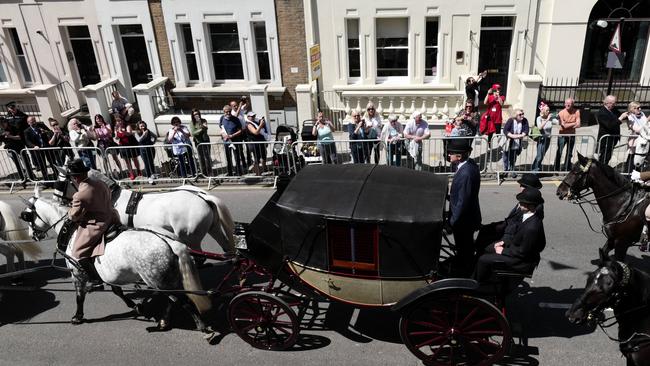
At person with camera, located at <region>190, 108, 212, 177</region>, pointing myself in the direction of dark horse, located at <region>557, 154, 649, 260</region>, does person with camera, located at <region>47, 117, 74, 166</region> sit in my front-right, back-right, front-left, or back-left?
back-right

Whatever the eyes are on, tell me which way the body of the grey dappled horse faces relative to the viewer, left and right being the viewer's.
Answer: facing to the left of the viewer

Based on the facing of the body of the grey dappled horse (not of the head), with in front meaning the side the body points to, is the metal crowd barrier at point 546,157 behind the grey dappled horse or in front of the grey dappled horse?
behind

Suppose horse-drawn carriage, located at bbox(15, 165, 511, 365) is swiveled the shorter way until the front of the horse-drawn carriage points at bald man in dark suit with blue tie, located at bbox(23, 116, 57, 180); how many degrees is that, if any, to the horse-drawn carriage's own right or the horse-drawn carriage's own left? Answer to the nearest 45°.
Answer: approximately 45° to the horse-drawn carriage's own right

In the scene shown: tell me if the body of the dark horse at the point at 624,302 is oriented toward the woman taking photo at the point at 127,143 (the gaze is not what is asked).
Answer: yes

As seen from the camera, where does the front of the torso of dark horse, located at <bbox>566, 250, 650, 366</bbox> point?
to the viewer's left

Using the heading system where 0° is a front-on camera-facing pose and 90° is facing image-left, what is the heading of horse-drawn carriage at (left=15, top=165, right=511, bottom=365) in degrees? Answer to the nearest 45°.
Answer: approximately 90°

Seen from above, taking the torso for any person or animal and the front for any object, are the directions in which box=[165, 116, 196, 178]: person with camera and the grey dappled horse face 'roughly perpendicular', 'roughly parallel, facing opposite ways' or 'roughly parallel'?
roughly perpendicular

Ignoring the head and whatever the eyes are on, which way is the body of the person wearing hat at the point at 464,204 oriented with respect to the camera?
to the viewer's left

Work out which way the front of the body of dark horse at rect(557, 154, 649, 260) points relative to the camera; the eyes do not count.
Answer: to the viewer's left
